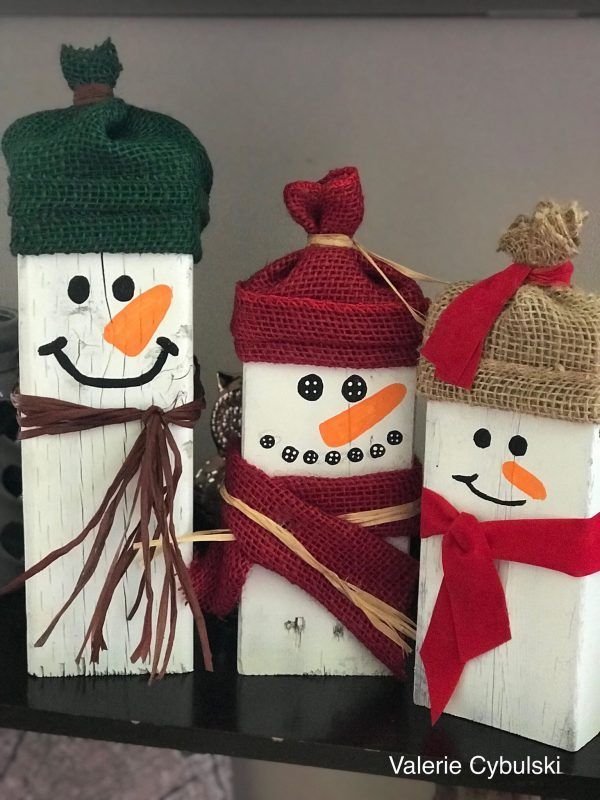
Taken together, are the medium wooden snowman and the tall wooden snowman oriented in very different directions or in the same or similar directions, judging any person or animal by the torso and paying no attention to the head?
same or similar directions

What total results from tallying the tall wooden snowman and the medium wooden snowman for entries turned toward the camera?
2

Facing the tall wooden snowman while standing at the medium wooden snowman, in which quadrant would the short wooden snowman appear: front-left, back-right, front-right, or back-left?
back-left

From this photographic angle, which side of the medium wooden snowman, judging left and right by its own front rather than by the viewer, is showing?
front

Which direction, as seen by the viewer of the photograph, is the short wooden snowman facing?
facing the viewer and to the left of the viewer

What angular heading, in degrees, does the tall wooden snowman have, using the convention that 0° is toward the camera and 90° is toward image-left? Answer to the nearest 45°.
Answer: approximately 0°
